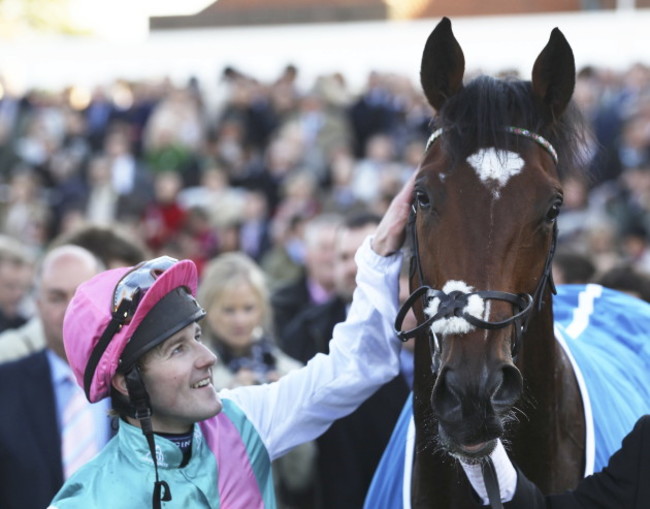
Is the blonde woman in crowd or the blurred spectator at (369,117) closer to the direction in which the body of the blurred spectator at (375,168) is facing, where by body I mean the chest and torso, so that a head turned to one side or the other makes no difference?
the blonde woman in crowd

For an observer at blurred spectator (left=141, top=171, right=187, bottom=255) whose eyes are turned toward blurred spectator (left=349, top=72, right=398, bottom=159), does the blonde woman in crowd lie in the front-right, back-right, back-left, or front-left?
back-right

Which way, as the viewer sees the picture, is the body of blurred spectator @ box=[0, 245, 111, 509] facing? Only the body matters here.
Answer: toward the camera

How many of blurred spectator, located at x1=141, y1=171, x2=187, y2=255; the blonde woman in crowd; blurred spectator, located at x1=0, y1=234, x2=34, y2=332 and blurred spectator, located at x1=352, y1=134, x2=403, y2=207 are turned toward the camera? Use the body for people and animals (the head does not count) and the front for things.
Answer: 4

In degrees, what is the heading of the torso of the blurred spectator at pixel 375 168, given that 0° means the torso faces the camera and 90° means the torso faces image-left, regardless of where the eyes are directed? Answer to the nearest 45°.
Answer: approximately 0°

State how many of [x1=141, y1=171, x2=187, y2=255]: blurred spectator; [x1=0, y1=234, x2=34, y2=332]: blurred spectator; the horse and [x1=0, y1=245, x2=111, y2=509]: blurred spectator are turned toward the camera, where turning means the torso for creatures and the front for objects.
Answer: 4

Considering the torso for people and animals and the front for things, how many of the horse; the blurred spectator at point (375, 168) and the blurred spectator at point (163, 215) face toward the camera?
3

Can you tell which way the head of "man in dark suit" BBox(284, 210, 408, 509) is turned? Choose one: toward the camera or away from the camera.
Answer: toward the camera

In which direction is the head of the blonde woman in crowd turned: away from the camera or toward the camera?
toward the camera

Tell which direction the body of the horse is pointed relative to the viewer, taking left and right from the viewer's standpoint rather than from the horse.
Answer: facing the viewer

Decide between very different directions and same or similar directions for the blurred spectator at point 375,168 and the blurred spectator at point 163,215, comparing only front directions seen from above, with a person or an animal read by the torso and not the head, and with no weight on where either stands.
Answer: same or similar directions

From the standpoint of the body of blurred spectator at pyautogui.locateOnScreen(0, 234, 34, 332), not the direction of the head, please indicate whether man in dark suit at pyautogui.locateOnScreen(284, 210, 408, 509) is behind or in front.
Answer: in front

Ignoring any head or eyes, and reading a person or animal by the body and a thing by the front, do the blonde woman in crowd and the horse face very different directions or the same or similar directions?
same or similar directions

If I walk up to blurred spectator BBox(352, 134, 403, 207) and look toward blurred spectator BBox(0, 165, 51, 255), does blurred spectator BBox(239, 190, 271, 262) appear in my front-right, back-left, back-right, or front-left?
front-left

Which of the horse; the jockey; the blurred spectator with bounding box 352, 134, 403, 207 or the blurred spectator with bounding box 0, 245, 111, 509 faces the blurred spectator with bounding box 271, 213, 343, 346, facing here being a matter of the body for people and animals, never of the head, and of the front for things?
the blurred spectator with bounding box 352, 134, 403, 207
